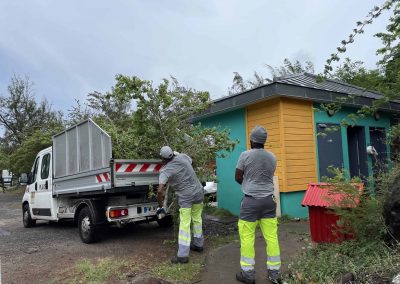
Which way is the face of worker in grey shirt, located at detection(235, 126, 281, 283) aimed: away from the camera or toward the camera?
away from the camera

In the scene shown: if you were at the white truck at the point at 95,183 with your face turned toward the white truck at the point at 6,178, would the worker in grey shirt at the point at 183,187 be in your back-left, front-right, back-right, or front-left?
back-right

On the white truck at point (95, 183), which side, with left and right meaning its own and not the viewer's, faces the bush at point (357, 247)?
back

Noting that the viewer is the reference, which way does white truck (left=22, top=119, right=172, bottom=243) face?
facing away from the viewer and to the left of the viewer

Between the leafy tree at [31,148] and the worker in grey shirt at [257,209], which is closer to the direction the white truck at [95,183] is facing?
the leafy tree

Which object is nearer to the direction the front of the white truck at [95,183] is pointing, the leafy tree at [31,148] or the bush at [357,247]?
the leafy tree

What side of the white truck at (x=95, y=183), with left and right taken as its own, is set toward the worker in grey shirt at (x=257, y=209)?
back

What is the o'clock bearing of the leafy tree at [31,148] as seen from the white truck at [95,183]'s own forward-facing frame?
The leafy tree is roughly at 1 o'clock from the white truck.

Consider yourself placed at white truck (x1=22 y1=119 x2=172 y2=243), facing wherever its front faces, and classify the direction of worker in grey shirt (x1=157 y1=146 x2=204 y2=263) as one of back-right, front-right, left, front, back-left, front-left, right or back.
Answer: back

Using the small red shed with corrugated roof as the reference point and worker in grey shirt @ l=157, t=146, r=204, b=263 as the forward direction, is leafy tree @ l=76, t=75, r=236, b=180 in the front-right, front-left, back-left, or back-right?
front-right

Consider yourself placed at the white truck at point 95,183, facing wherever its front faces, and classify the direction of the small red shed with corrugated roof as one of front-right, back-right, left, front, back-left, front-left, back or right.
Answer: back

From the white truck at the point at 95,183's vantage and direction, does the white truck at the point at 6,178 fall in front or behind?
in front

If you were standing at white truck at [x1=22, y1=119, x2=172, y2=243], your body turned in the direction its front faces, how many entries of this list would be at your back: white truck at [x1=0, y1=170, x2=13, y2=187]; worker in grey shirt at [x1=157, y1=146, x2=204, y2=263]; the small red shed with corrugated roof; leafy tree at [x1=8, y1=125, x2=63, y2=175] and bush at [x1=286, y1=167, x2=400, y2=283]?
3
